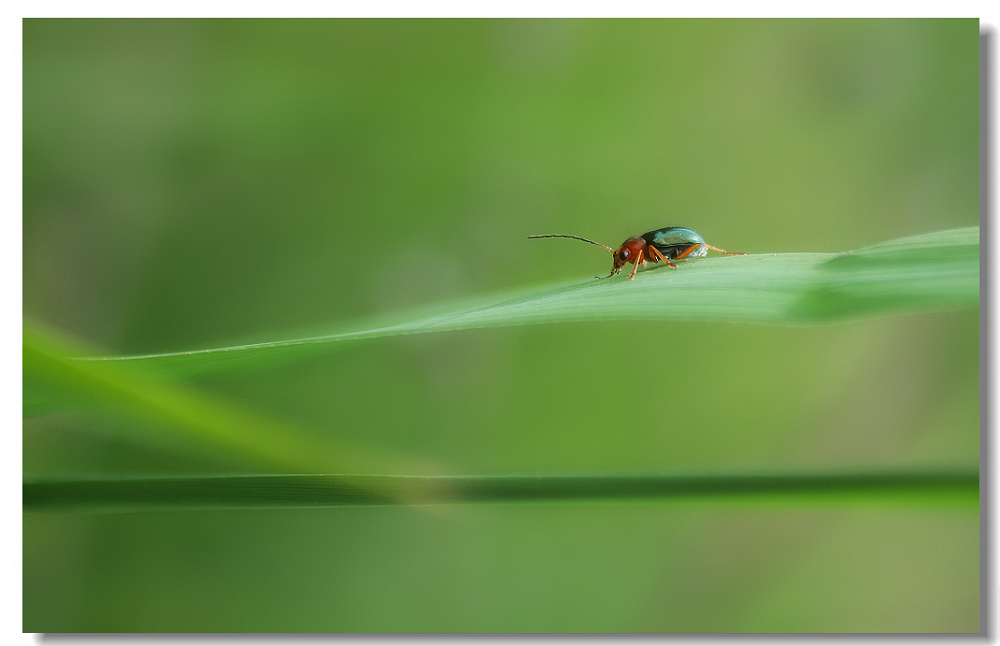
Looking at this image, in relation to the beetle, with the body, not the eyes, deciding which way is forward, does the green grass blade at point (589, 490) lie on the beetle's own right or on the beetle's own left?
on the beetle's own left

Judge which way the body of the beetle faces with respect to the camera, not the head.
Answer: to the viewer's left
